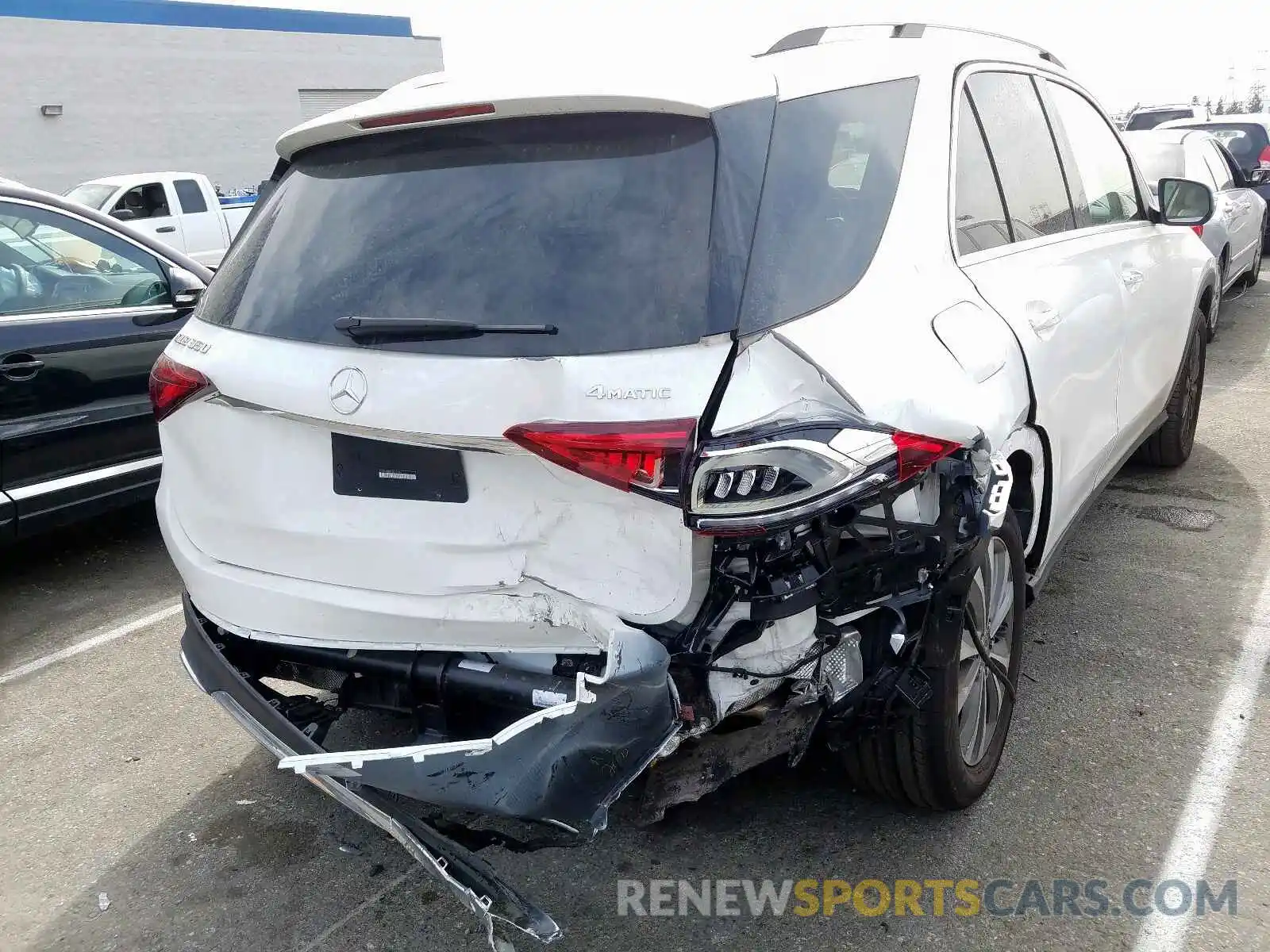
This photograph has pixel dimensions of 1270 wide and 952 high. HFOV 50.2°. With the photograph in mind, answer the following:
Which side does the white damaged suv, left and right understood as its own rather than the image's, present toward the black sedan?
left

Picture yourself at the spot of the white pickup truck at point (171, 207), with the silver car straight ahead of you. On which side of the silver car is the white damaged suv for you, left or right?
right

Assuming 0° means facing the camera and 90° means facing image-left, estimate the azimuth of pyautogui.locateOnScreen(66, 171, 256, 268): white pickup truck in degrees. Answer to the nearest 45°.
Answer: approximately 45°

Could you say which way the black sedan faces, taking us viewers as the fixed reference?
facing away from the viewer and to the right of the viewer

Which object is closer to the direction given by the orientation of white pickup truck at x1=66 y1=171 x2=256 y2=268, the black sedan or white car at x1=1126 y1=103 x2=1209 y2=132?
the black sedan

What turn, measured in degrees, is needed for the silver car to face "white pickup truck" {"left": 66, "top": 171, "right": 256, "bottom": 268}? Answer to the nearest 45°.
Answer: approximately 135° to its left

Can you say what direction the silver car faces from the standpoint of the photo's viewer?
facing away from the viewer and to the right of the viewer

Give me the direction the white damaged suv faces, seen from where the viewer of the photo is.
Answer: facing away from the viewer and to the right of the viewer

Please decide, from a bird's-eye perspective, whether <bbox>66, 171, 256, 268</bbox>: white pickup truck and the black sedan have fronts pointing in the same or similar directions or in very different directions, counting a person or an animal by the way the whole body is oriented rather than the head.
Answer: very different directions

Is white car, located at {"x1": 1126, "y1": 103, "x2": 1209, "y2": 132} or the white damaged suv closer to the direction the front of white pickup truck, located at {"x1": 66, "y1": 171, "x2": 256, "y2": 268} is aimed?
the white damaged suv
